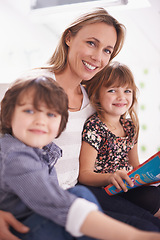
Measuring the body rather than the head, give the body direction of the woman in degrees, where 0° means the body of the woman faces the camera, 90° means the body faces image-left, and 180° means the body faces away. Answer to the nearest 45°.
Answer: approximately 315°
